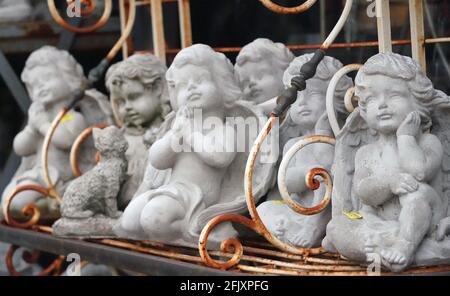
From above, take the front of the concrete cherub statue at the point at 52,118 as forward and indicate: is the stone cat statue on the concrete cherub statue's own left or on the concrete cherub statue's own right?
on the concrete cherub statue's own left

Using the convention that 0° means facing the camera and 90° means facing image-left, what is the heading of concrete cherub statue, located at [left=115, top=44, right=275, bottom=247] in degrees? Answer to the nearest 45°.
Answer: approximately 45°

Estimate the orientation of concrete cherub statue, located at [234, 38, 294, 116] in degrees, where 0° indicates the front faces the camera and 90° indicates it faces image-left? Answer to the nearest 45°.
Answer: approximately 45°

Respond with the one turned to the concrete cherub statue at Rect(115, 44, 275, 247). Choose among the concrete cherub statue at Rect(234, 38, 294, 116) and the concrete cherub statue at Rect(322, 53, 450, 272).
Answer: the concrete cherub statue at Rect(234, 38, 294, 116)

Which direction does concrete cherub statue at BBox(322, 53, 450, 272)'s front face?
toward the camera

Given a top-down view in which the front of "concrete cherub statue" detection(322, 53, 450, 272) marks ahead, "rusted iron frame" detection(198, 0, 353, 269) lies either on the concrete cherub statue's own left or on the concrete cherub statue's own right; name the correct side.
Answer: on the concrete cherub statue's own right

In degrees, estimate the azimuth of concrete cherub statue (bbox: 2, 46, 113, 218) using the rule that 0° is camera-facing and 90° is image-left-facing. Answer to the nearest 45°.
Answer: approximately 45°

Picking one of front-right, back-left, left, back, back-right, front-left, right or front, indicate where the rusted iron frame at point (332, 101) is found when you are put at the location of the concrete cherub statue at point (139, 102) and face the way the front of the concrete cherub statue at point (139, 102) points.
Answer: left

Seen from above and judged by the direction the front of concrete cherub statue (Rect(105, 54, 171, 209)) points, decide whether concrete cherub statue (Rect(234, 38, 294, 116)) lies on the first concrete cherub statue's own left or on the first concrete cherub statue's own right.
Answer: on the first concrete cherub statue's own left

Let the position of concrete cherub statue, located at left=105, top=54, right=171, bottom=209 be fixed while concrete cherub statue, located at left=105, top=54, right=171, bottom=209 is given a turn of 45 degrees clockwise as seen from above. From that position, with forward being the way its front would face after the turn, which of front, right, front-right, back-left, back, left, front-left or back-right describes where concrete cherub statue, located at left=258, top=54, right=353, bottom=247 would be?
back-left

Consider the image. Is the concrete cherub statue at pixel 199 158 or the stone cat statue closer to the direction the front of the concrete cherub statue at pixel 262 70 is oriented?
the concrete cherub statue

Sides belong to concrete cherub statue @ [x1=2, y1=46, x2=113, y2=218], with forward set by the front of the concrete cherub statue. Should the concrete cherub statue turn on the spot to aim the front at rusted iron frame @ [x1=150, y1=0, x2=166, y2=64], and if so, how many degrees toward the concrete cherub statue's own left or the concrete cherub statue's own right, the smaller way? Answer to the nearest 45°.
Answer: approximately 135° to the concrete cherub statue's own left
